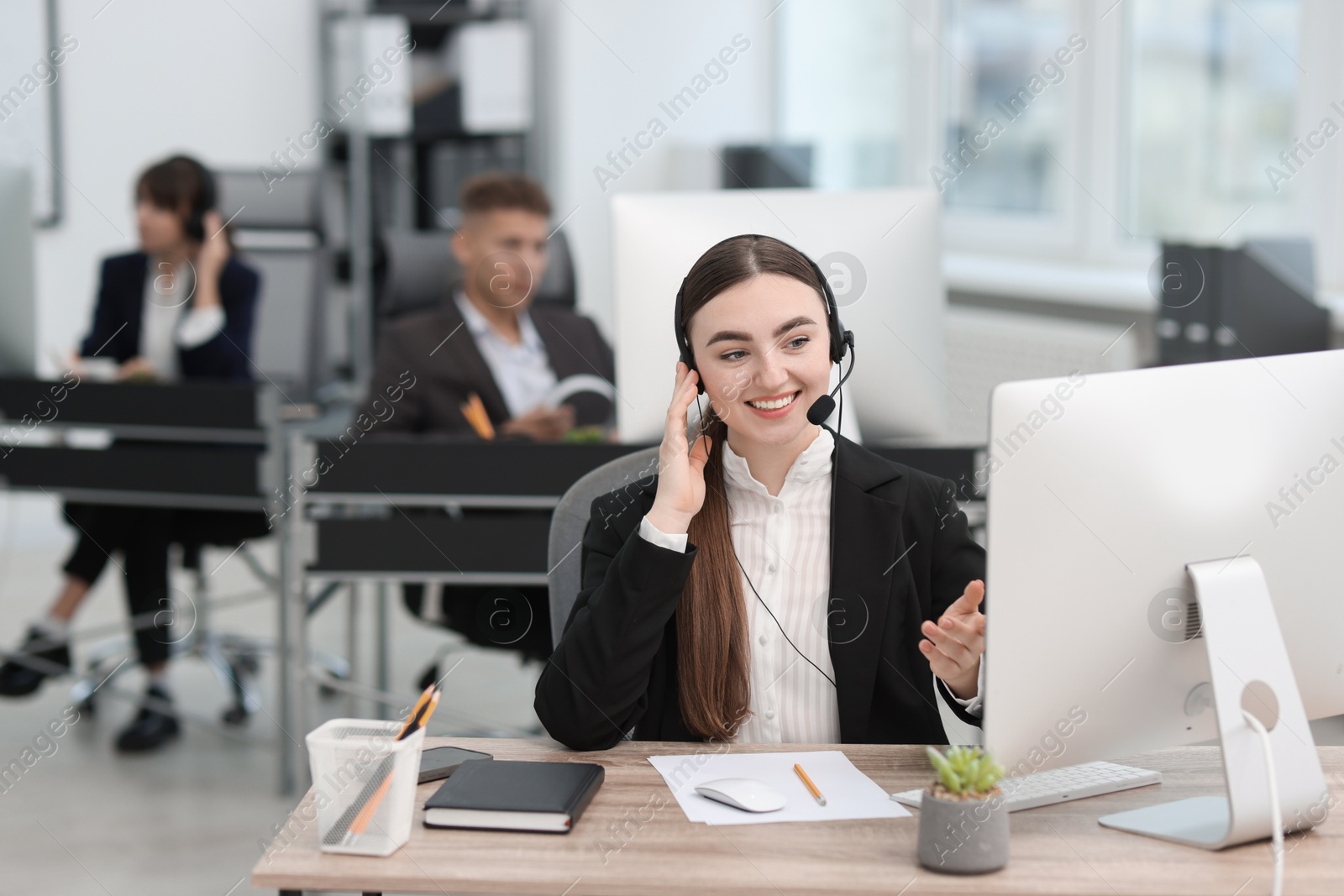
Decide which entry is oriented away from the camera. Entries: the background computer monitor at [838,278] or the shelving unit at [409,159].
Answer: the background computer monitor

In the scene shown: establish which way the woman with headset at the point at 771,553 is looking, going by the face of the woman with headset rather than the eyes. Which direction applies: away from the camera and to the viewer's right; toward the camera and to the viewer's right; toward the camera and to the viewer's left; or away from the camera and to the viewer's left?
toward the camera and to the viewer's right

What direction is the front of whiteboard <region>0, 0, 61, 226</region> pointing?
toward the camera

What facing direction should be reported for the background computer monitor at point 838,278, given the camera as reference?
facing away from the viewer

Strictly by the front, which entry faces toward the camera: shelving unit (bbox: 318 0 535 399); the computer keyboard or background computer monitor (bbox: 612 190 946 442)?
the shelving unit

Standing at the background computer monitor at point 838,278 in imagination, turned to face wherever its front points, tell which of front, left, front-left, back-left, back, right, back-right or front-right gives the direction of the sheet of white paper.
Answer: back

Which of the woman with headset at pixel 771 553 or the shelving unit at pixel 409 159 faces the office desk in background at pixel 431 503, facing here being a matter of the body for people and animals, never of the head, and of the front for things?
the shelving unit

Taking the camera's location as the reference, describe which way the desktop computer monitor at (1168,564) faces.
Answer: facing away from the viewer and to the left of the viewer

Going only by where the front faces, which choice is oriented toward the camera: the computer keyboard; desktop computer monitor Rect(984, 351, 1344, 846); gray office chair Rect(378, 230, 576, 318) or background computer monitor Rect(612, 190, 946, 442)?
the gray office chair

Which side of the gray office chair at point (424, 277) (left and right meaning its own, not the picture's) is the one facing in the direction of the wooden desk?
front

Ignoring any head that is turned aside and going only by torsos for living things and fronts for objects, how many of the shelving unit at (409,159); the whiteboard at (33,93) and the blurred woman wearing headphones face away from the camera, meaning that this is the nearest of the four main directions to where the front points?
0

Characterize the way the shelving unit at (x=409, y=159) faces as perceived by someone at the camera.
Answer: facing the viewer

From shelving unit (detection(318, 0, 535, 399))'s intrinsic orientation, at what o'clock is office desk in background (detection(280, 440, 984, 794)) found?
The office desk in background is roughly at 12 o'clock from the shelving unit.

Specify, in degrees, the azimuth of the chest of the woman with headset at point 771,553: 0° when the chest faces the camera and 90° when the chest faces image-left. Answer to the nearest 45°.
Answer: approximately 0°

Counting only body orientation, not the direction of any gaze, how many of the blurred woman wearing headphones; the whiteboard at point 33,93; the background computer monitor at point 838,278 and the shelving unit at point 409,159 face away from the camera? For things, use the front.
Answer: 1

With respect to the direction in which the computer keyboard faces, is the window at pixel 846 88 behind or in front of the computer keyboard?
in front

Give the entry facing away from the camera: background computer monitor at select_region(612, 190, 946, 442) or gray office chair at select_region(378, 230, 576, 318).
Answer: the background computer monitor

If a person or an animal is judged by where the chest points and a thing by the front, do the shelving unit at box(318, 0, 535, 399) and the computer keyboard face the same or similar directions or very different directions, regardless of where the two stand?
very different directions
